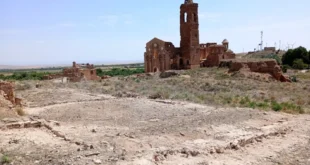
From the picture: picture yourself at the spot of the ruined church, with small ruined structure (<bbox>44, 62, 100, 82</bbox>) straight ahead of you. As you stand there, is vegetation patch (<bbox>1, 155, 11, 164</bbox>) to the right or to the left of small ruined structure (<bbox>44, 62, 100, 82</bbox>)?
left

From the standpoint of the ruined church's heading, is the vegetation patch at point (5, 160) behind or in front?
in front

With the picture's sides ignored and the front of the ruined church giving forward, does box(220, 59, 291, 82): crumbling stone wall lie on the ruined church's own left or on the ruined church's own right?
on the ruined church's own left

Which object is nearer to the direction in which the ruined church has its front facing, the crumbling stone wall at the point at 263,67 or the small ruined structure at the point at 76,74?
the small ruined structure

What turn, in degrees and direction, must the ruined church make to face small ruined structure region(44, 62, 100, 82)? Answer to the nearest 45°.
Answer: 0° — it already faces it

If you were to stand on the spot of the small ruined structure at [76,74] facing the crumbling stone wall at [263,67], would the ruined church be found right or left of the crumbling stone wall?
left
